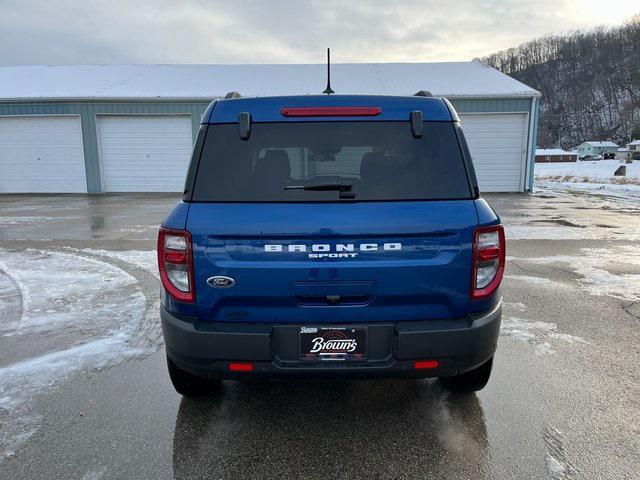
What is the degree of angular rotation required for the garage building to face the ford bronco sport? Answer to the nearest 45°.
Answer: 0° — it already faces it

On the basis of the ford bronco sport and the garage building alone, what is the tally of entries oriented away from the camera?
1

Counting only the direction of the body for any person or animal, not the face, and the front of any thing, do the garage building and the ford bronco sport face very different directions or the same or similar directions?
very different directions

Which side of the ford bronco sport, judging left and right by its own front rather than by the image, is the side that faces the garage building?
front

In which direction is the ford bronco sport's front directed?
away from the camera
